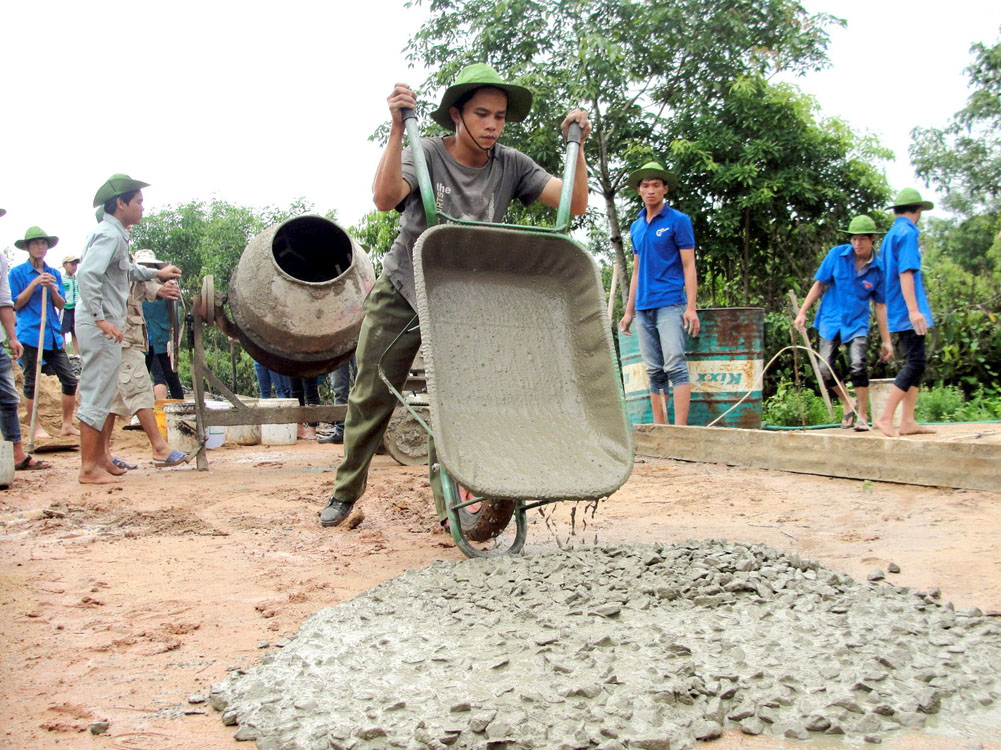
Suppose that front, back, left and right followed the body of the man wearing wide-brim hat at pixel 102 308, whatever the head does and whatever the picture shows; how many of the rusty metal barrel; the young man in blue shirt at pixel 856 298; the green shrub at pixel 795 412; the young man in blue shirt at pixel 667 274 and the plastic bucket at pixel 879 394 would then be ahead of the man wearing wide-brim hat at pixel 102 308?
5

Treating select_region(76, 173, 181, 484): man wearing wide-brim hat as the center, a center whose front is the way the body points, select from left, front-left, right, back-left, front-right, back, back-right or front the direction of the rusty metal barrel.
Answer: front

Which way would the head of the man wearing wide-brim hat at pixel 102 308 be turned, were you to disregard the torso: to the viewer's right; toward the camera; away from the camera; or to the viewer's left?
to the viewer's right

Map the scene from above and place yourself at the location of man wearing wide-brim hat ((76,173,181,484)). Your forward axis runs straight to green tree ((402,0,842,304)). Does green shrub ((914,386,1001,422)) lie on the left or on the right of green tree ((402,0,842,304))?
right

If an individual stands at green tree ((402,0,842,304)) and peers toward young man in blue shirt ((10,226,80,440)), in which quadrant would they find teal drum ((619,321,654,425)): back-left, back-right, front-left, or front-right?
front-left

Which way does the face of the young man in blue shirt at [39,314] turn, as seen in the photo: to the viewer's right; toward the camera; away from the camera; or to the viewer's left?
toward the camera

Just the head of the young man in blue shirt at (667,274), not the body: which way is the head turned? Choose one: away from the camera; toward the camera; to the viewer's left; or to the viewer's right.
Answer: toward the camera

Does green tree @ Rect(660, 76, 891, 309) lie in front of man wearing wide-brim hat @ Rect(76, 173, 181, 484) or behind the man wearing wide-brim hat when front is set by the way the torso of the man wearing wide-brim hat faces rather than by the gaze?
in front

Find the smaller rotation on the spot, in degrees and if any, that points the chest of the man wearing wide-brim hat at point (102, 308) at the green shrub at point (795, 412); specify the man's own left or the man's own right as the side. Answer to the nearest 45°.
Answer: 0° — they already face it

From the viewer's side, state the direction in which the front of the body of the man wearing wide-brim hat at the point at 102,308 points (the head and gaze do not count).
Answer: to the viewer's right

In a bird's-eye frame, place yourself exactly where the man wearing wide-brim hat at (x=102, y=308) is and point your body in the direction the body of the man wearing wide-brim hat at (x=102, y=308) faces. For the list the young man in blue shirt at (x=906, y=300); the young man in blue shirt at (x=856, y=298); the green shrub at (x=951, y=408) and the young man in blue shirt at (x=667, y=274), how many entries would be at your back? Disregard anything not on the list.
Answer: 0

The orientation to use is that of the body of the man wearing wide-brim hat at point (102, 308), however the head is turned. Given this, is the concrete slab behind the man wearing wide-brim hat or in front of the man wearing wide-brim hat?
in front

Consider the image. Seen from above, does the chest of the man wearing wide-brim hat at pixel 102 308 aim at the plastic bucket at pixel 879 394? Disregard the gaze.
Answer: yes
